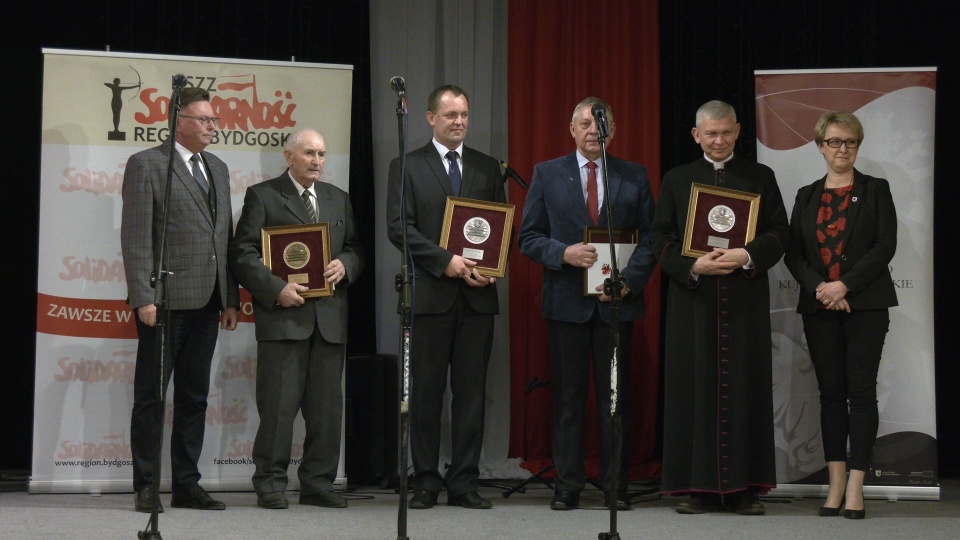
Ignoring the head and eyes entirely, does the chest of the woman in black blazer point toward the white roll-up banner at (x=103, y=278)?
no

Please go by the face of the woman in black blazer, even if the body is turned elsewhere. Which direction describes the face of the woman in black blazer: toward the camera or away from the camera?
toward the camera

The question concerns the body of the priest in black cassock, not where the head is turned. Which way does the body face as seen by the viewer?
toward the camera

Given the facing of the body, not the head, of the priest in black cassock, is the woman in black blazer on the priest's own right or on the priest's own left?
on the priest's own left

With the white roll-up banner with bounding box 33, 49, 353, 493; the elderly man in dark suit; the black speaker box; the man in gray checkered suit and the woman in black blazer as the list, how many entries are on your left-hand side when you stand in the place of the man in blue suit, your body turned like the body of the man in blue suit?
1

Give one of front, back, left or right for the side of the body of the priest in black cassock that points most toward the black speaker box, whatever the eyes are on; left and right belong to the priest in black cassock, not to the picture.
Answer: right

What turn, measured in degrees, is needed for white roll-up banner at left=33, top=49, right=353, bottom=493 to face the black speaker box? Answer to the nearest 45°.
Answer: approximately 90° to its left

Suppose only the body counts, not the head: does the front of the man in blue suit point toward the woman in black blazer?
no

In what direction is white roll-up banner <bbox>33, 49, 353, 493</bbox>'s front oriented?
toward the camera

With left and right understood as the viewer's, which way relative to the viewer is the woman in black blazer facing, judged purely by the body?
facing the viewer

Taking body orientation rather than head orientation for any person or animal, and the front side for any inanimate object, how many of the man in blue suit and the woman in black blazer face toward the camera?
2

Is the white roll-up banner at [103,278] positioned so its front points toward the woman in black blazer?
no

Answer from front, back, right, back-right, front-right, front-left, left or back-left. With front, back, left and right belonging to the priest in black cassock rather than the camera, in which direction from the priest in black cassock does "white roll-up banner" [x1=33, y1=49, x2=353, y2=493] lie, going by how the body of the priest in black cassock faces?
right

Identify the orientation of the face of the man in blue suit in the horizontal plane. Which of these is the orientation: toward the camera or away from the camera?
toward the camera

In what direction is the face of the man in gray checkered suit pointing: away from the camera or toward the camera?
toward the camera

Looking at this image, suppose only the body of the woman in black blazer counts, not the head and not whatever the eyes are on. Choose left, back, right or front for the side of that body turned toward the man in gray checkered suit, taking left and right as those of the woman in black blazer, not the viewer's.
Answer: right

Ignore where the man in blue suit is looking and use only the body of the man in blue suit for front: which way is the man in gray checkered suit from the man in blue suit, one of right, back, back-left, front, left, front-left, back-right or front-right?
right

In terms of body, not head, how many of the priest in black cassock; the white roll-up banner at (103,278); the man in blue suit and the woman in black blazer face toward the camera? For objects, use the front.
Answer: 4
